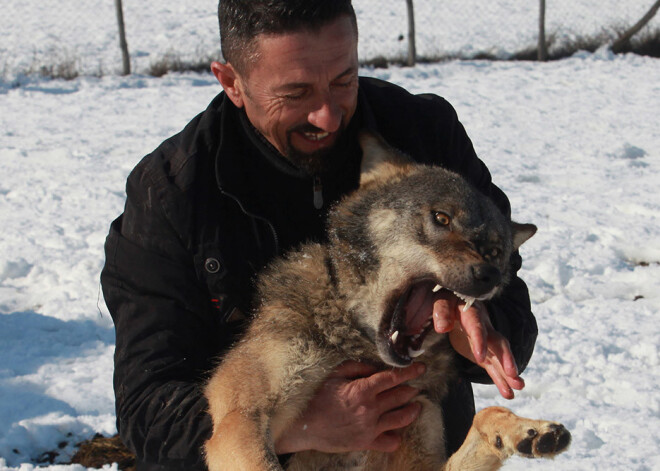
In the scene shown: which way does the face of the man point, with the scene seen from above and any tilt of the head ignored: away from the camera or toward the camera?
toward the camera

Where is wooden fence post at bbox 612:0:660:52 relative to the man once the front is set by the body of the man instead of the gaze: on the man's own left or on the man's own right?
on the man's own left

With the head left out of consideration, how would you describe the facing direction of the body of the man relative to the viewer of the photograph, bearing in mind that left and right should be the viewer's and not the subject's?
facing the viewer and to the right of the viewer

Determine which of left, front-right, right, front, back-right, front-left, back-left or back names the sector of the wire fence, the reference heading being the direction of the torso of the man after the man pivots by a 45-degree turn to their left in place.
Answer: left
